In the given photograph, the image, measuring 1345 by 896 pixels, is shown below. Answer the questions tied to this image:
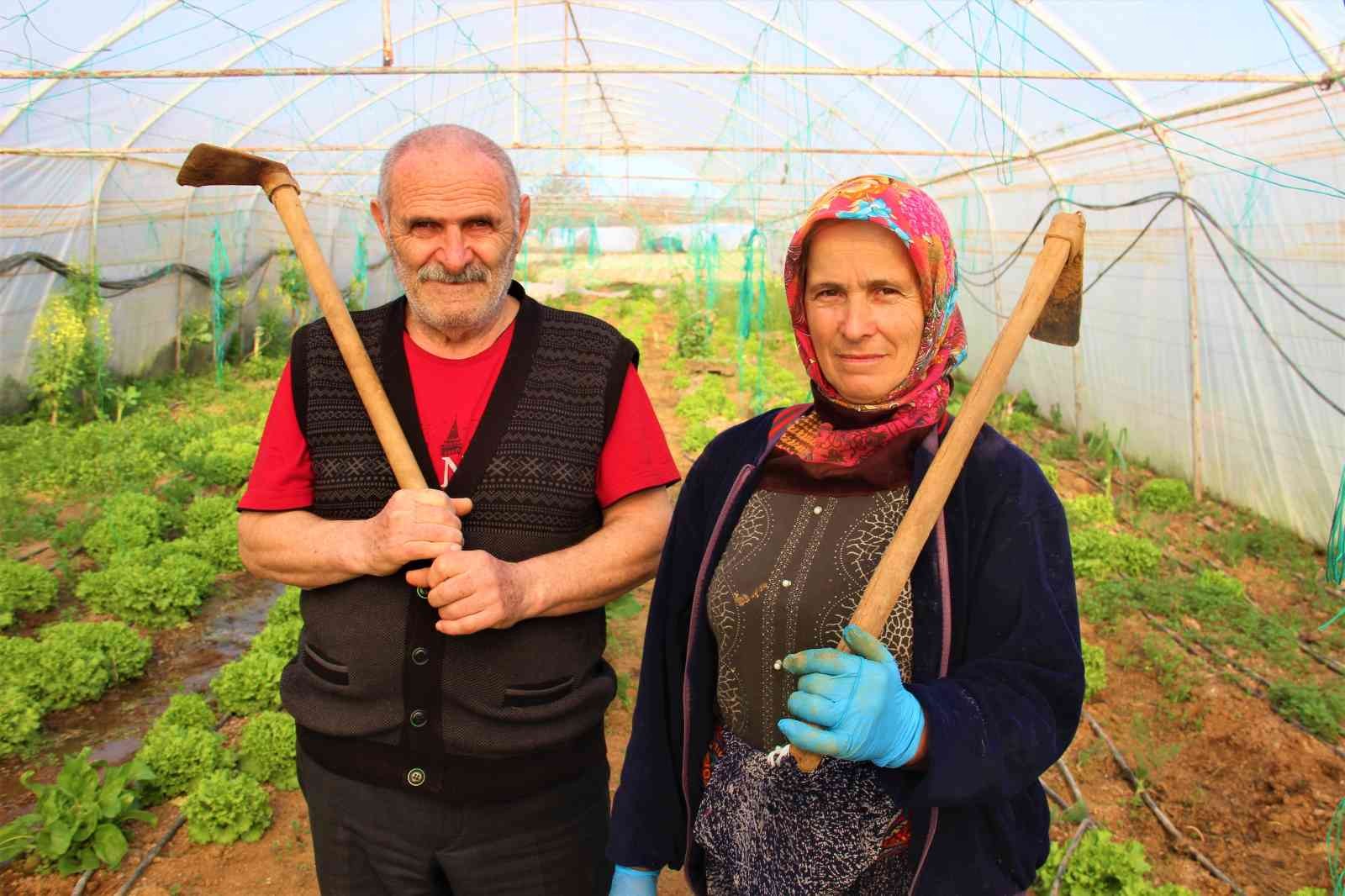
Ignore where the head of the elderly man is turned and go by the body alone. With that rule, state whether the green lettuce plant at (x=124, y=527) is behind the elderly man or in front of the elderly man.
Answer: behind

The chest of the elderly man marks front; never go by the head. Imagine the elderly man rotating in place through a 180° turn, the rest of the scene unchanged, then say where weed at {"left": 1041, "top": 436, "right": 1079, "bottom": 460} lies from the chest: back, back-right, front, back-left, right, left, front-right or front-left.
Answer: front-right

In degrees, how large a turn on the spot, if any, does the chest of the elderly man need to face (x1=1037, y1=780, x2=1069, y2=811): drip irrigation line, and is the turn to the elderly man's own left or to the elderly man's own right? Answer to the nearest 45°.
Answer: approximately 135° to the elderly man's own left

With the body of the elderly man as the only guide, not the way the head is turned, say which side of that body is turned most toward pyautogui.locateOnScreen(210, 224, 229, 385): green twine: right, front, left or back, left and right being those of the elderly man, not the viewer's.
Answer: back

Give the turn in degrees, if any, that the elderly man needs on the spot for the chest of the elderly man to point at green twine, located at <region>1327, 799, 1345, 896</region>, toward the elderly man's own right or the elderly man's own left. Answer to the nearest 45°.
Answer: approximately 90° to the elderly man's own left

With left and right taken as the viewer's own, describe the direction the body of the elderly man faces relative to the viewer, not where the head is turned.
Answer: facing the viewer

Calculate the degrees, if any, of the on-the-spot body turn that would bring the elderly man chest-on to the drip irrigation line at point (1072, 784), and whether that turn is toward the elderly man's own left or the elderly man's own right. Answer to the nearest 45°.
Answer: approximately 135° to the elderly man's own left

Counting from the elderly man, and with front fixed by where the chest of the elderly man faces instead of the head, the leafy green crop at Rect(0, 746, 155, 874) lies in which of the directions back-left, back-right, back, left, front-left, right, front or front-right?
back-right

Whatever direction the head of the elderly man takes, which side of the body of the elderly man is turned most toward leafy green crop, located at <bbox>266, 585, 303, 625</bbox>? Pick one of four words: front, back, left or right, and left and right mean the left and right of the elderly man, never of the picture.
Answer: back

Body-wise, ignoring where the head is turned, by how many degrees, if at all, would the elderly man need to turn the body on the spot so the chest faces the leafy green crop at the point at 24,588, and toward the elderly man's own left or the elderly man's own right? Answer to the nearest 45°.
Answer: approximately 135° to the elderly man's own right
